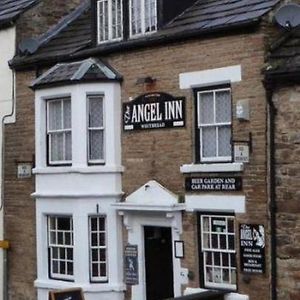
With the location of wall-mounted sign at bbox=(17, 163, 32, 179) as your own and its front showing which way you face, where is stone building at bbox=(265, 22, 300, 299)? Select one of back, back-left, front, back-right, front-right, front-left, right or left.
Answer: front-left

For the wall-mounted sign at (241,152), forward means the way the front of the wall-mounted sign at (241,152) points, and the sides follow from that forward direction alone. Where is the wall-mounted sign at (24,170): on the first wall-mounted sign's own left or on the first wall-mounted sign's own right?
on the first wall-mounted sign's own right

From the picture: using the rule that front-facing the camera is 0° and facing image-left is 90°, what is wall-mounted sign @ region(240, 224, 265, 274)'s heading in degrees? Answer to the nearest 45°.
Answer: approximately 0°

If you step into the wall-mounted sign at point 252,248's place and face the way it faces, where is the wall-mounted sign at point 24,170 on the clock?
the wall-mounted sign at point 24,170 is roughly at 4 o'clock from the wall-mounted sign at point 252,248.

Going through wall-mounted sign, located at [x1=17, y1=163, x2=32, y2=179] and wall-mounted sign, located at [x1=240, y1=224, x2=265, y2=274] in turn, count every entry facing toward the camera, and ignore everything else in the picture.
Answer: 2

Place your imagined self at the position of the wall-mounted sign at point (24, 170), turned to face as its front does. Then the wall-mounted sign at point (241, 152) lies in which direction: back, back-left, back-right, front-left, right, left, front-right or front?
front-left

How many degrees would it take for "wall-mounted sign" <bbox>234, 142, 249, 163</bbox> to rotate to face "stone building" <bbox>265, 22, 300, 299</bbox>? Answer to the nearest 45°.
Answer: approximately 45° to its left
